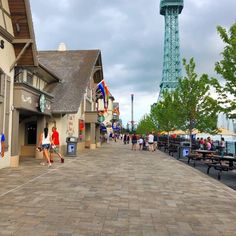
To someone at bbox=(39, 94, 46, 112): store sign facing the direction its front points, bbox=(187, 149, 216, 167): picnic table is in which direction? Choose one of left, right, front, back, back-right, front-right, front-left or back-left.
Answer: front-left

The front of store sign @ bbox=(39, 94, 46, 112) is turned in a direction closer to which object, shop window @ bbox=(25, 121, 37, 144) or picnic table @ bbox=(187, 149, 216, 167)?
the picnic table

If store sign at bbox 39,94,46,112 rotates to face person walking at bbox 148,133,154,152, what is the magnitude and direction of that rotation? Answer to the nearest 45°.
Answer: approximately 90° to its left

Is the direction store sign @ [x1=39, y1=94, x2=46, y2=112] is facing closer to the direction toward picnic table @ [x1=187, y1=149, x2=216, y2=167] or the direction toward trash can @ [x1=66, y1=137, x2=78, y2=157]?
the picnic table

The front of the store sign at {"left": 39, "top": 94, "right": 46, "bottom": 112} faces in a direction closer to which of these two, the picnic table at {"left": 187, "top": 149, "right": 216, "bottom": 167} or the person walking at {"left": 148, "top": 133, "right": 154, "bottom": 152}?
the picnic table

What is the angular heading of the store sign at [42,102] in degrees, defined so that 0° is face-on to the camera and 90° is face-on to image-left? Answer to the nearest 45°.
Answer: approximately 315°
